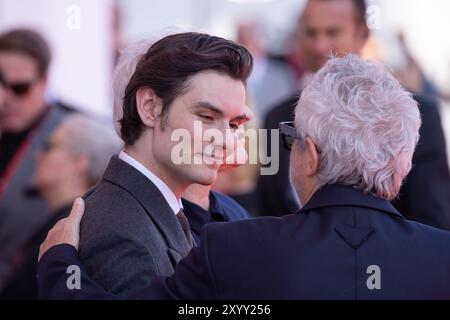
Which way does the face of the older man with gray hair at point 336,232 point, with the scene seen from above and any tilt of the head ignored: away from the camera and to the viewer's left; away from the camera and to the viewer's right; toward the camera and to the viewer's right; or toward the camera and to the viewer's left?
away from the camera and to the viewer's left

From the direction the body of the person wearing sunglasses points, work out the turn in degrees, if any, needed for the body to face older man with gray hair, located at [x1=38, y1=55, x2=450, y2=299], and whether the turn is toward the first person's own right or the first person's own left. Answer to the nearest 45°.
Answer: approximately 45° to the first person's own left

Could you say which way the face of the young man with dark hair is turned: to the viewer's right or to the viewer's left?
to the viewer's right

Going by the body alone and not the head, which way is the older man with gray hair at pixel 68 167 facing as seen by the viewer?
to the viewer's left

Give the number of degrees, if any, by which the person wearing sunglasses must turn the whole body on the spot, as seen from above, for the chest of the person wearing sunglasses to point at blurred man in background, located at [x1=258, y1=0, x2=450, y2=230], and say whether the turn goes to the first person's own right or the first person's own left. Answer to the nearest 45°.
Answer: approximately 90° to the first person's own left

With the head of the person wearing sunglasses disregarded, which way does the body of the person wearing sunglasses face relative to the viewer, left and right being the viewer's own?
facing the viewer and to the left of the viewer

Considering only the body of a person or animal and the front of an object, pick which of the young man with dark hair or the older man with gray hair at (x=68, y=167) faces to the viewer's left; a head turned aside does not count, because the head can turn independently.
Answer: the older man with gray hair

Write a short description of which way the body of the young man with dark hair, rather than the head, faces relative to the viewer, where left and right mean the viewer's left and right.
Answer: facing the viewer and to the right of the viewer
